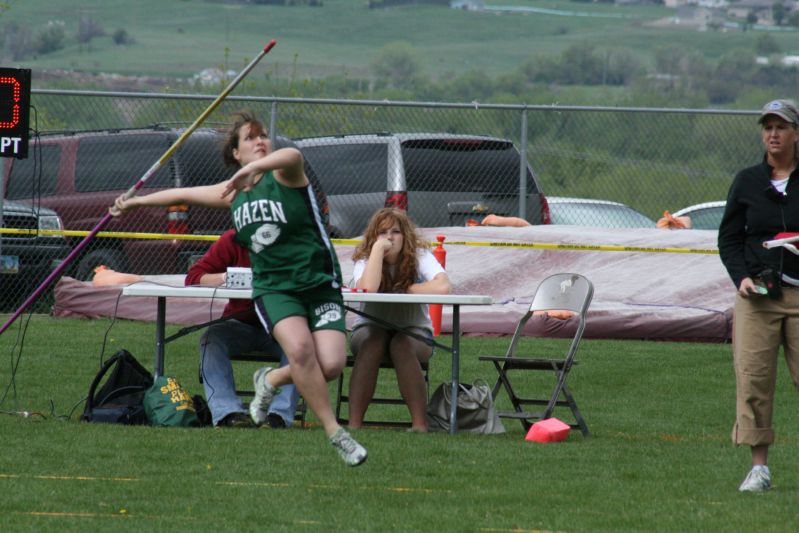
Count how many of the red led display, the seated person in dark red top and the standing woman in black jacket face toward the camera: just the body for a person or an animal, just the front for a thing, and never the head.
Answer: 3

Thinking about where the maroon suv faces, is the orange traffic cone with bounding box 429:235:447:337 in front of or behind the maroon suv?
behind

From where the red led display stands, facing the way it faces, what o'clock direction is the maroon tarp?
The maroon tarp is roughly at 8 o'clock from the red led display.

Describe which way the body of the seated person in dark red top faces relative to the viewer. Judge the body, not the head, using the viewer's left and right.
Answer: facing the viewer

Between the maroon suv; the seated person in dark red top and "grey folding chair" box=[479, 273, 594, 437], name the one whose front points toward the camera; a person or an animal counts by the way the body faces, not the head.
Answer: the seated person in dark red top

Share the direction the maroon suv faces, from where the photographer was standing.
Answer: facing away from the viewer and to the left of the viewer

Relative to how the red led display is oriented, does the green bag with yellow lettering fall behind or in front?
in front

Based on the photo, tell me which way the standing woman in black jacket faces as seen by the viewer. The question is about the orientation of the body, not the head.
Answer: toward the camera

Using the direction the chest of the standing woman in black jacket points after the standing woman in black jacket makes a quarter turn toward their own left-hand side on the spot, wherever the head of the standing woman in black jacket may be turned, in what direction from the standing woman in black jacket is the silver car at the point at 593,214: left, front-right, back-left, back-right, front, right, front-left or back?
left

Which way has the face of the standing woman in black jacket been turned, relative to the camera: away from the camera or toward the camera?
toward the camera
